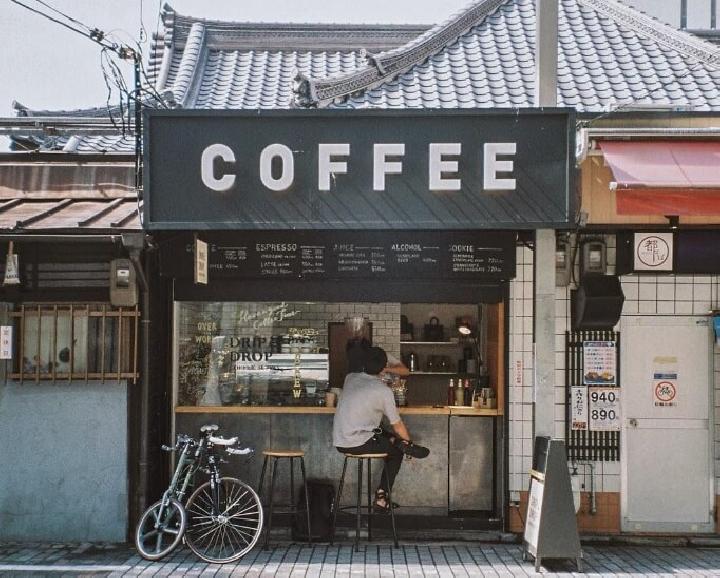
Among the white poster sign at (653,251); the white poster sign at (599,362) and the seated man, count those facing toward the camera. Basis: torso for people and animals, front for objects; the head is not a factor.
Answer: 2

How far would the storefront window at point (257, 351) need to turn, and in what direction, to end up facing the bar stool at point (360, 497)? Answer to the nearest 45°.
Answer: approximately 45° to its left

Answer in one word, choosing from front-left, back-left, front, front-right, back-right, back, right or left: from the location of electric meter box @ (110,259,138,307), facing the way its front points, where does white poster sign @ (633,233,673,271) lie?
left

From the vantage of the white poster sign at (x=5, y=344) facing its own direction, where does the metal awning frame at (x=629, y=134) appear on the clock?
The metal awning frame is roughly at 10 o'clock from the white poster sign.

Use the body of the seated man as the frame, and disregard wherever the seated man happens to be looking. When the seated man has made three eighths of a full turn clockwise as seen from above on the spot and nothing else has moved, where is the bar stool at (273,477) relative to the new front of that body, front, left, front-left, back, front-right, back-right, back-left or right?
right
